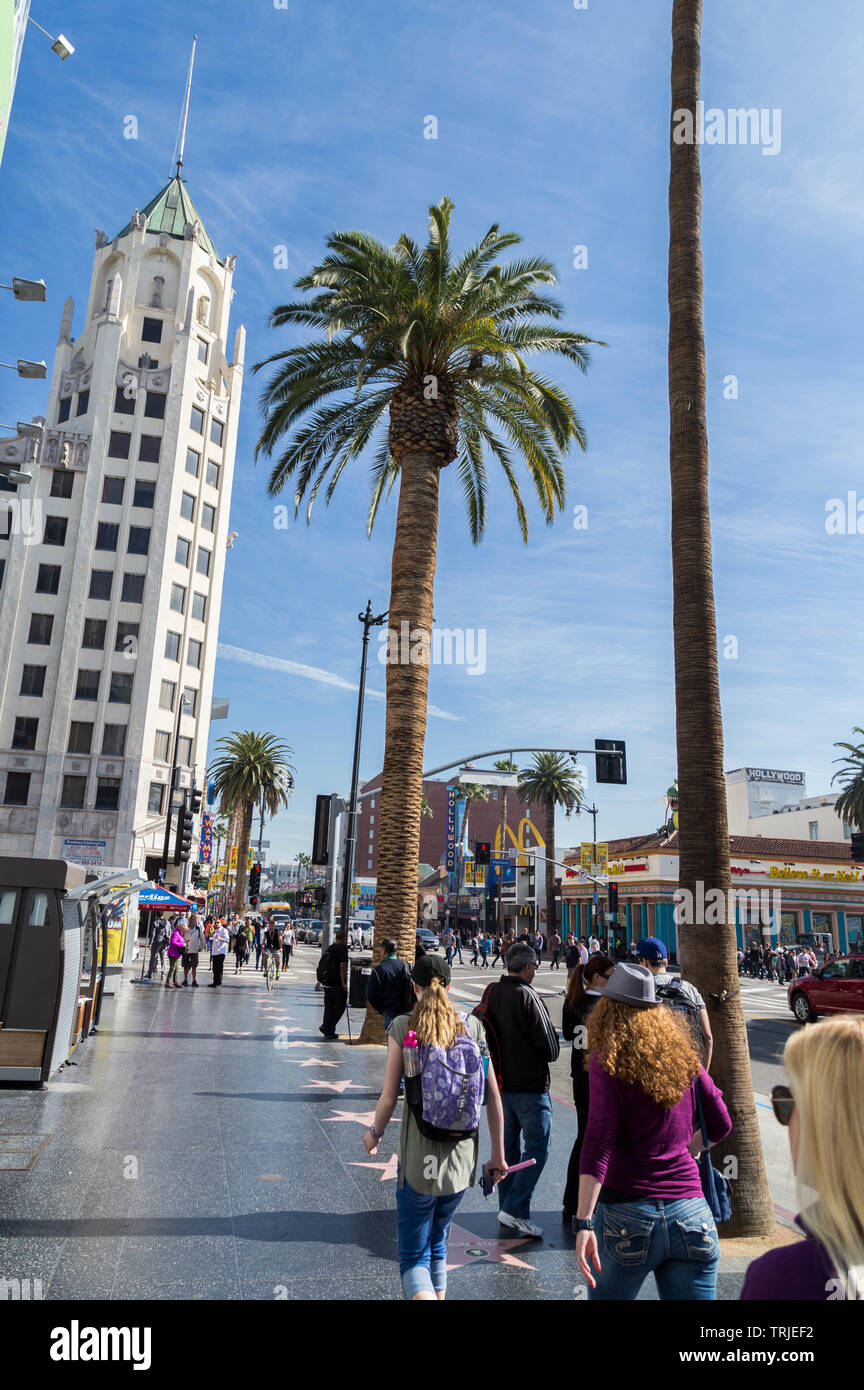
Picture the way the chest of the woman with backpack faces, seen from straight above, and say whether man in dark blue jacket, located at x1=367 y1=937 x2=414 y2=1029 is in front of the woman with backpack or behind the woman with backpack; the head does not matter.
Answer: in front

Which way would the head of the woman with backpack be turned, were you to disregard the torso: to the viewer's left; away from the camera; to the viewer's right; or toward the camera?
away from the camera

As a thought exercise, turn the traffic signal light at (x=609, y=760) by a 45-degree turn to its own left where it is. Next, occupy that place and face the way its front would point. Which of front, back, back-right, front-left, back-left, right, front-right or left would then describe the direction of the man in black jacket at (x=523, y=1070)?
back-left

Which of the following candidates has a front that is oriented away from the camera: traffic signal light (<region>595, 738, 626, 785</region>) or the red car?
the traffic signal light

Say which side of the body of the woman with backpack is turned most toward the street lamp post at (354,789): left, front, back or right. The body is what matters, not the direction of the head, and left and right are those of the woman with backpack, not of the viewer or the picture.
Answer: front

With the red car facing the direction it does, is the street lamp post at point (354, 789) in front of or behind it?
in front

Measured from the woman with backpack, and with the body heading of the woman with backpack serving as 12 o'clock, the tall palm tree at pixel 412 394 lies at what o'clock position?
The tall palm tree is roughly at 12 o'clock from the woman with backpack.

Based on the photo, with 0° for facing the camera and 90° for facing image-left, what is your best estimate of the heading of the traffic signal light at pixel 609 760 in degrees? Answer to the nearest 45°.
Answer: approximately 180°

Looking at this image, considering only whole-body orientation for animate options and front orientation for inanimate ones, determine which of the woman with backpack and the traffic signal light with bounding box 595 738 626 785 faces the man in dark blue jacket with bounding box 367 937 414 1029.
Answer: the woman with backpack

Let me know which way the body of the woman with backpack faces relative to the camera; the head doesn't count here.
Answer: away from the camera

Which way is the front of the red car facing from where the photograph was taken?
facing to the left of the viewer
